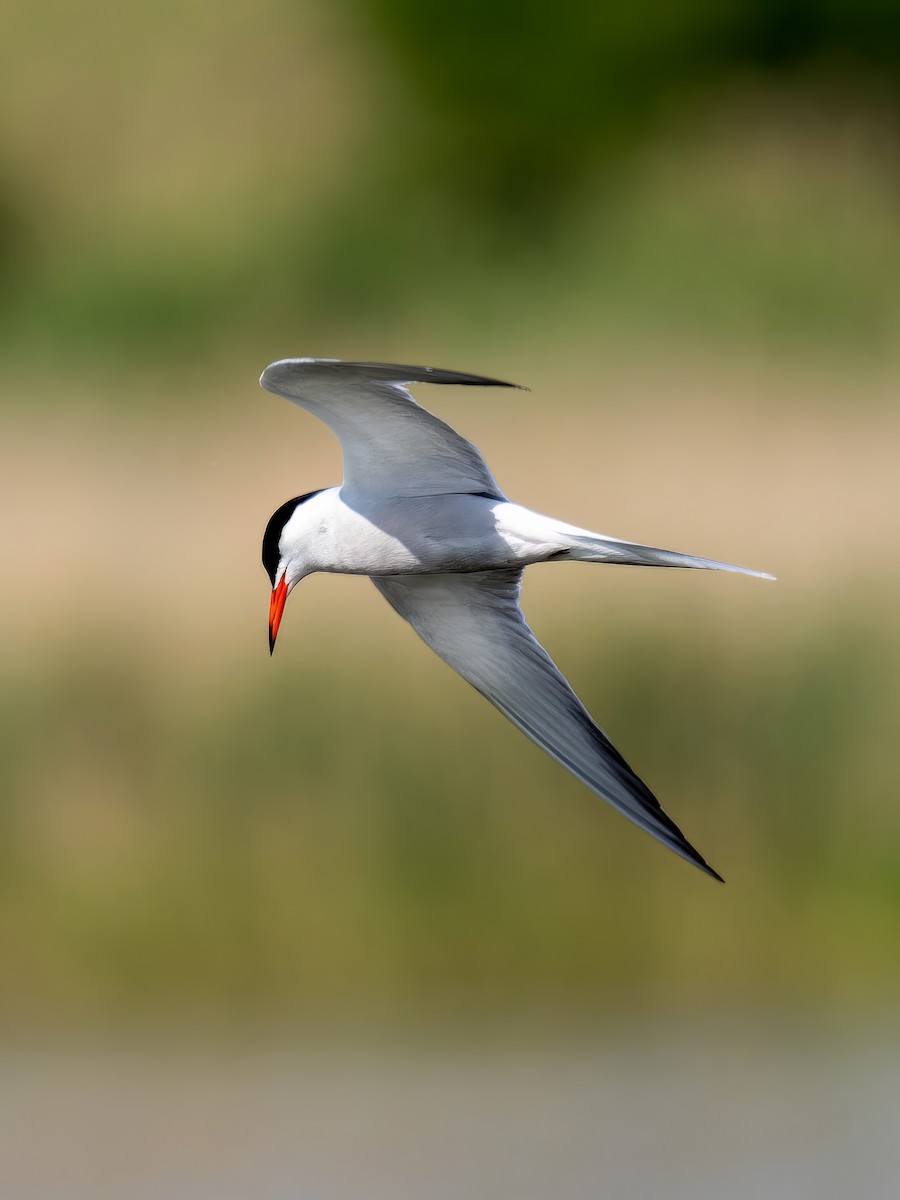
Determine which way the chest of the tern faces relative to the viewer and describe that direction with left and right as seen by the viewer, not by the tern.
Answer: facing to the left of the viewer
